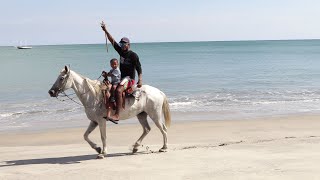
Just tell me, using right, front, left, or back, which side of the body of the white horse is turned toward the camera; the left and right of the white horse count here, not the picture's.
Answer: left

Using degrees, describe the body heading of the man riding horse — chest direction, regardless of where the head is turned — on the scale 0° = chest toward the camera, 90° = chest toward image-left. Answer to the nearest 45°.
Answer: approximately 45°
